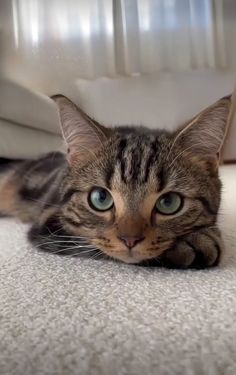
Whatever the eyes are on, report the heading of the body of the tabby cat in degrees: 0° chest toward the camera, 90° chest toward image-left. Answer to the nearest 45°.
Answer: approximately 315°

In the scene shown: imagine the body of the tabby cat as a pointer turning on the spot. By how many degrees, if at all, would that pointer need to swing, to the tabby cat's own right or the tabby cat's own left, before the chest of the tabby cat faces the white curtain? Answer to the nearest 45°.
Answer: approximately 135° to the tabby cat's own left
